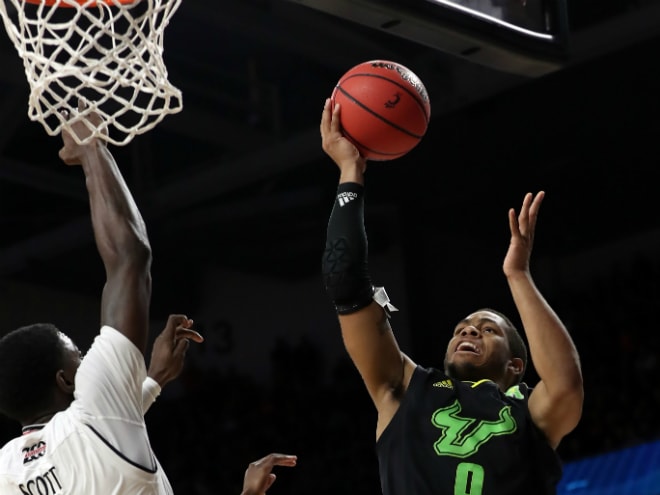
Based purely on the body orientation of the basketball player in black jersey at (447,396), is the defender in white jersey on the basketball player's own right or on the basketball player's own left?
on the basketball player's own right

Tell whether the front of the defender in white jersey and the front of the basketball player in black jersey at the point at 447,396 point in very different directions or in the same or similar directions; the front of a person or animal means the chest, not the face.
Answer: very different directions

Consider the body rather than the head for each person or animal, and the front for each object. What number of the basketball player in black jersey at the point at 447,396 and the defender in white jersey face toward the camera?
1

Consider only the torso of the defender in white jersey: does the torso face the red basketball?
yes

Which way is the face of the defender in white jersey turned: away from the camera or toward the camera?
away from the camera

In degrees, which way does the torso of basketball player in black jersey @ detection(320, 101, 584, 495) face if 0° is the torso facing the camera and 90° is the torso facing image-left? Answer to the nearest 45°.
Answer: approximately 0°

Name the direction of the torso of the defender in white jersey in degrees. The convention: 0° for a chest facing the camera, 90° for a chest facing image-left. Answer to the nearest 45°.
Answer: approximately 225°
